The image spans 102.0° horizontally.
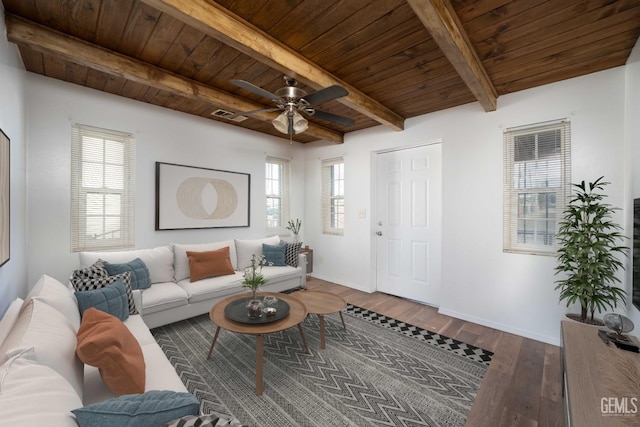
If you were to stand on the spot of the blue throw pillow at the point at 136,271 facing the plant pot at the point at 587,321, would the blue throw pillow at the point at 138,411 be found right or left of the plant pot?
right

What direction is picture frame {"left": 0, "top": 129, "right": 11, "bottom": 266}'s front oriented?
to the viewer's right

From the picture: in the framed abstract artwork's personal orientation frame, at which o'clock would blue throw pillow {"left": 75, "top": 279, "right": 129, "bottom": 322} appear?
The blue throw pillow is roughly at 2 o'clock from the framed abstract artwork.

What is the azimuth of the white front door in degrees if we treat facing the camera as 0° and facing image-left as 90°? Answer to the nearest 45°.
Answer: approximately 45°

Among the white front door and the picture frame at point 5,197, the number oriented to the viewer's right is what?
1

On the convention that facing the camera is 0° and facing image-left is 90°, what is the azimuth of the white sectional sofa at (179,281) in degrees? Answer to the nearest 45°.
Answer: approximately 315°
